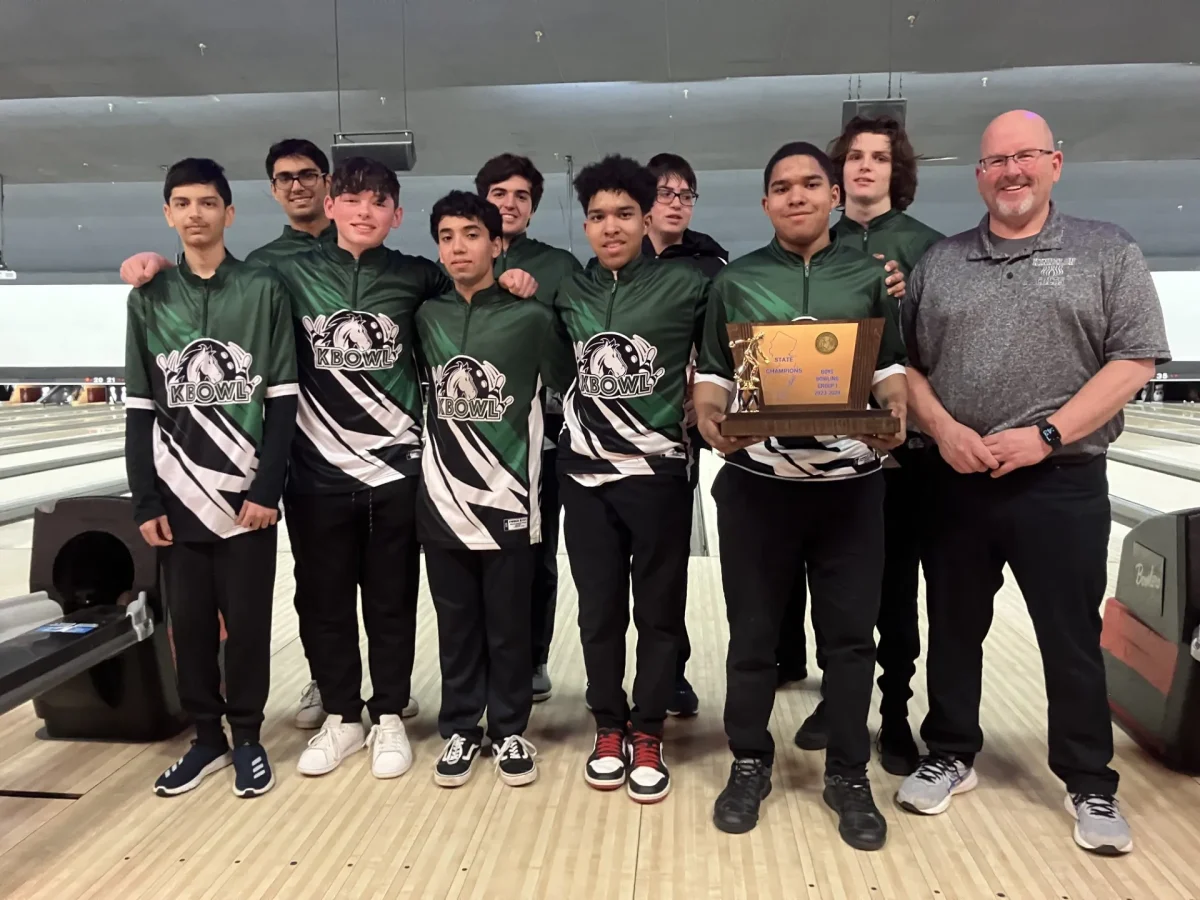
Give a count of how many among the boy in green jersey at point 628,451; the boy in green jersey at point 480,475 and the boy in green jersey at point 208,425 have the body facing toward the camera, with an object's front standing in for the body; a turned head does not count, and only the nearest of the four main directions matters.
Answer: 3

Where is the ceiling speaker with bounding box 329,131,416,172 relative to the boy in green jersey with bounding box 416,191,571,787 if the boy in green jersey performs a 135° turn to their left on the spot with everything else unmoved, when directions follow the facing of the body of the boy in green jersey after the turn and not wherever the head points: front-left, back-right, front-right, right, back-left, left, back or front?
front-left

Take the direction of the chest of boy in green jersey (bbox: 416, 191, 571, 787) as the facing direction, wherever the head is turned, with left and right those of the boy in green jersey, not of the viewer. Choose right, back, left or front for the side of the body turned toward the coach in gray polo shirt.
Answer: left

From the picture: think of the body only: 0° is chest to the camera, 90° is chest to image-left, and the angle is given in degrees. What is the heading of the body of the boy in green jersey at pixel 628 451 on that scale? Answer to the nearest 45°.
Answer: approximately 0°

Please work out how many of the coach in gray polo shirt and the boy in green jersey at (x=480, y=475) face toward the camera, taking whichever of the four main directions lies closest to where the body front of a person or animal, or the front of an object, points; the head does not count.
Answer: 2

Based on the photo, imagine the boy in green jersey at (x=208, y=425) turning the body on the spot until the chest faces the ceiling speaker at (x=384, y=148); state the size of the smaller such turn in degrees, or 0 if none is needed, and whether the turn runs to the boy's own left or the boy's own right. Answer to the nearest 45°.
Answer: approximately 180°

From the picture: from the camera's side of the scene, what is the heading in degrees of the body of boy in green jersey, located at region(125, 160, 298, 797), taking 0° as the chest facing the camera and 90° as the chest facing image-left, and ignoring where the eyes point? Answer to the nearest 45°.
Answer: approximately 0°

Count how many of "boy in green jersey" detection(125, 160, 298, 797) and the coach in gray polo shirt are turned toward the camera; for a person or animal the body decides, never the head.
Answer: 2

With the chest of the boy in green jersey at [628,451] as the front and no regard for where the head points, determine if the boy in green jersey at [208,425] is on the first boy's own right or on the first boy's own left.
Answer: on the first boy's own right
